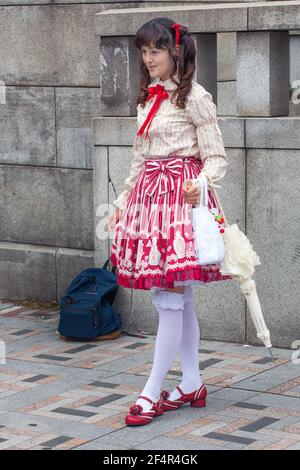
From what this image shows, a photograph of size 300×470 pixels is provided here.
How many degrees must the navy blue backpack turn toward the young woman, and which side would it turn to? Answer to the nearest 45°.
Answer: approximately 45° to its left

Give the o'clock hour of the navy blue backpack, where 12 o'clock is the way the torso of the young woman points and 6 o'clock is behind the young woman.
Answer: The navy blue backpack is roughly at 4 o'clock from the young woman.

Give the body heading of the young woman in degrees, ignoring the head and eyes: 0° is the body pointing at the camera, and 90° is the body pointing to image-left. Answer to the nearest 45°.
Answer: approximately 45°

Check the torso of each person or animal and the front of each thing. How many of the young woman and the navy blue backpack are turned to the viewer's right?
0

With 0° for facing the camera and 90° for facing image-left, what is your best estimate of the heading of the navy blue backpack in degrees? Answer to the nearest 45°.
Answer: approximately 45°
